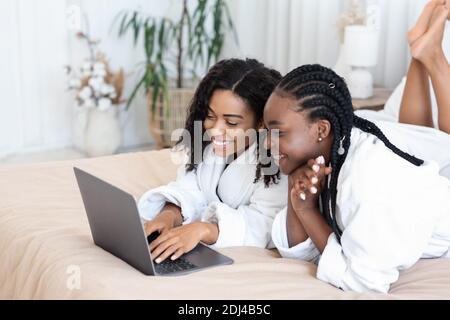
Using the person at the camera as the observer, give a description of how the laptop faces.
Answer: facing away from the viewer and to the right of the viewer

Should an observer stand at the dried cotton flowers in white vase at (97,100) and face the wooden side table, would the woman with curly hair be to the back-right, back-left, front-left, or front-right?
front-right

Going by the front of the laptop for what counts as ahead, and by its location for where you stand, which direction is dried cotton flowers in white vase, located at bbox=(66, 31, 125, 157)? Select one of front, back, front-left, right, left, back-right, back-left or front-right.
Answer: front-left

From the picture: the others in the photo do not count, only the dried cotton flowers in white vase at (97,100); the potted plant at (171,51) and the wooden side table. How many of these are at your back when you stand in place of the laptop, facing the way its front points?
0

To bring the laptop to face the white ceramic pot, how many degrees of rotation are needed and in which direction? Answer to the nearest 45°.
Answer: approximately 45° to its left

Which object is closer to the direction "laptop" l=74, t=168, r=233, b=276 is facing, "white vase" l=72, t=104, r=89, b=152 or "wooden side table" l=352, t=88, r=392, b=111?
the wooden side table

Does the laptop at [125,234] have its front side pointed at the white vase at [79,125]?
no

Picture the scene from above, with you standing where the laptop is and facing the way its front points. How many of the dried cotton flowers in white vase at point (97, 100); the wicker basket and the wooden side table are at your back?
0

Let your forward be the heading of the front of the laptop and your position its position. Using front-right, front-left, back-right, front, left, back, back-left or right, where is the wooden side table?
front

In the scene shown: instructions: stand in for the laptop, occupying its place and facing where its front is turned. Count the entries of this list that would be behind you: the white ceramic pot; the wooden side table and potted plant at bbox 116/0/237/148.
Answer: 0

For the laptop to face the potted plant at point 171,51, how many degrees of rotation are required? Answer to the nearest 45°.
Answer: approximately 45° to its left
